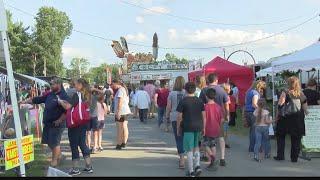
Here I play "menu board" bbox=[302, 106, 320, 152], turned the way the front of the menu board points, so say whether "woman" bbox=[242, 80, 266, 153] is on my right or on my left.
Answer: on my right

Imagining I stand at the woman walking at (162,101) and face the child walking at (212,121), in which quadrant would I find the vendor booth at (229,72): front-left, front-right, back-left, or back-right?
back-left
